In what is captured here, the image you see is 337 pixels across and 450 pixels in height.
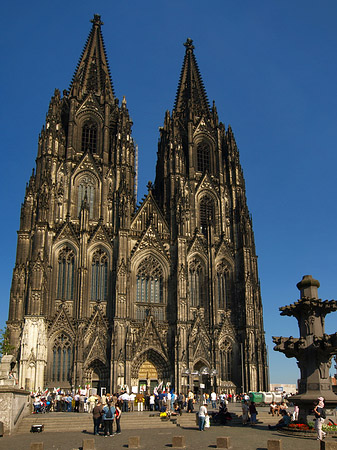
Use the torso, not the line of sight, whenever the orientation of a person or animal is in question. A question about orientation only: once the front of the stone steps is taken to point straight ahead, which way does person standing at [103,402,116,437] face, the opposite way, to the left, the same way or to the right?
the opposite way

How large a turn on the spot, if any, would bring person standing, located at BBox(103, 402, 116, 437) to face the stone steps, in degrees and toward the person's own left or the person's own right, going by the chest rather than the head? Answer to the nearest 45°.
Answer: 0° — they already face it

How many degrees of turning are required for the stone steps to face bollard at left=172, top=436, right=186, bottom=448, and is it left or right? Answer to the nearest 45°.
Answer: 0° — it already faces it

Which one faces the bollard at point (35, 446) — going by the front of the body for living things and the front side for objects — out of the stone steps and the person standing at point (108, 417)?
the stone steps

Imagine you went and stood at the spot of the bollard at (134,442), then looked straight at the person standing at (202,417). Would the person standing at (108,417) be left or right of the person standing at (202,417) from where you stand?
left

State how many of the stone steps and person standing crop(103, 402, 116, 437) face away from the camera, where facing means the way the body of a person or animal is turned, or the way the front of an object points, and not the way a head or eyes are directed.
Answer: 1

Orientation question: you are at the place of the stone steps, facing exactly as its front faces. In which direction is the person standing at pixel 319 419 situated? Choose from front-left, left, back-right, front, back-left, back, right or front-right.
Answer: front-left

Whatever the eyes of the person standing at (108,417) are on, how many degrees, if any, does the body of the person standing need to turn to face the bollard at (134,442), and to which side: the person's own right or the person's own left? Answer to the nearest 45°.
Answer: approximately 180°

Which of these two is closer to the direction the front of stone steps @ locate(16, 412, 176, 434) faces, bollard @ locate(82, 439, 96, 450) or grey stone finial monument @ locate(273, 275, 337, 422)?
the bollard

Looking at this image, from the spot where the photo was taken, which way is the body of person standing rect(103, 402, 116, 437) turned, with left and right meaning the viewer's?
facing away from the viewer

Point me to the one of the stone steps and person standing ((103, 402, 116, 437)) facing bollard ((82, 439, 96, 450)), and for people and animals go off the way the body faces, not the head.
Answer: the stone steps

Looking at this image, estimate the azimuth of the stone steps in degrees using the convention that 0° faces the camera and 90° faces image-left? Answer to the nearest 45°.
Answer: approximately 0°
